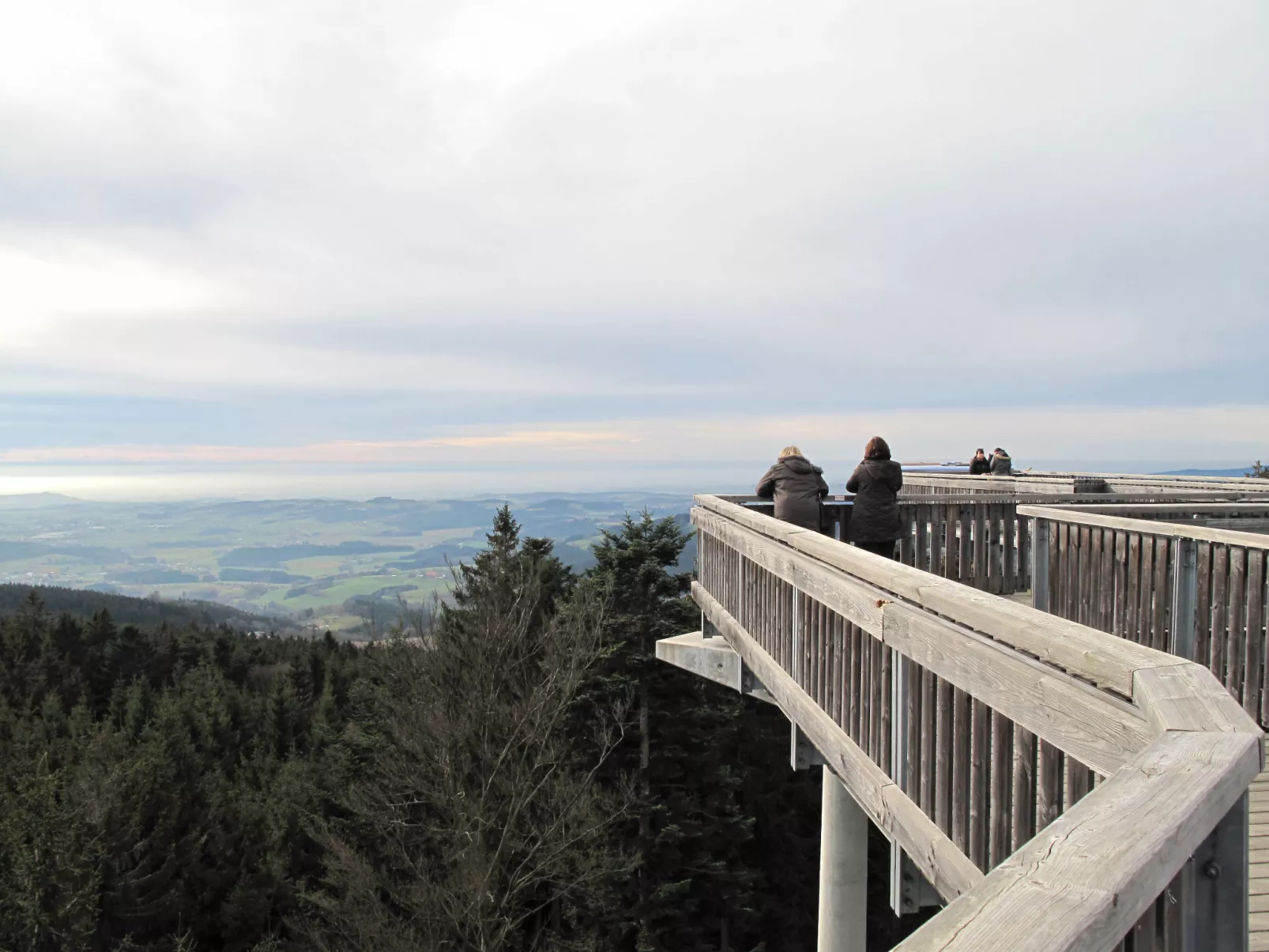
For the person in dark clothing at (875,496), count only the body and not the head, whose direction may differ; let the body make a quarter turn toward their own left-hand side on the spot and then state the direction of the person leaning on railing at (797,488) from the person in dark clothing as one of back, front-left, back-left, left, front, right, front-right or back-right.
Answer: front

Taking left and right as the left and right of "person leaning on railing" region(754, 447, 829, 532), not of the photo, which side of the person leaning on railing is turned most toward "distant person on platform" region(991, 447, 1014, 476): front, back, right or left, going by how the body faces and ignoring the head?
front

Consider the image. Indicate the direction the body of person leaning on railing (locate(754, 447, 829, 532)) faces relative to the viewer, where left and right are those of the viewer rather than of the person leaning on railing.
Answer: facing away from the viewer

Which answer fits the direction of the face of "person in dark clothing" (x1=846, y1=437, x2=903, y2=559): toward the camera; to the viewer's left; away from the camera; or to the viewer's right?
away from the camera

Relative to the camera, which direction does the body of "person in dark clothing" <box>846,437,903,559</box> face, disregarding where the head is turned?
away from the camera
